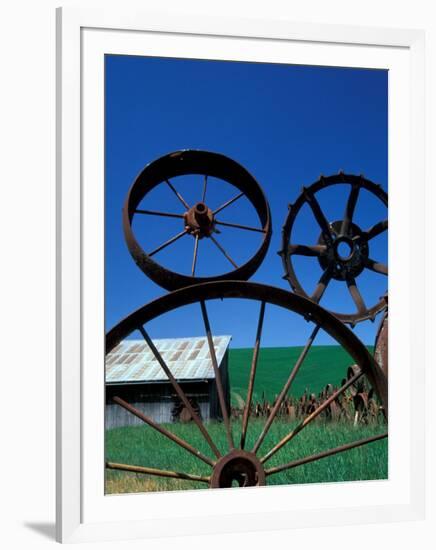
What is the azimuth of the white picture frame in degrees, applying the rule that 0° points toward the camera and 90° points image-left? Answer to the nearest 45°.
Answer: approximately 315°
